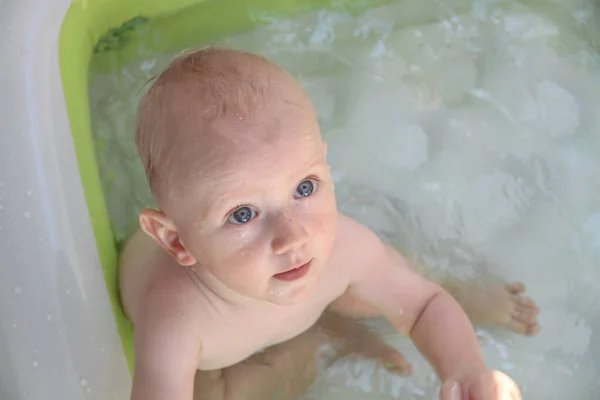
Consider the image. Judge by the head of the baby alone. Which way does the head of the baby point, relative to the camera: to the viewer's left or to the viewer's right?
to the viewer's right

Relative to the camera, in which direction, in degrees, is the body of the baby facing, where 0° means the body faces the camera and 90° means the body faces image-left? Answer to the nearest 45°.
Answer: approximately 315°
